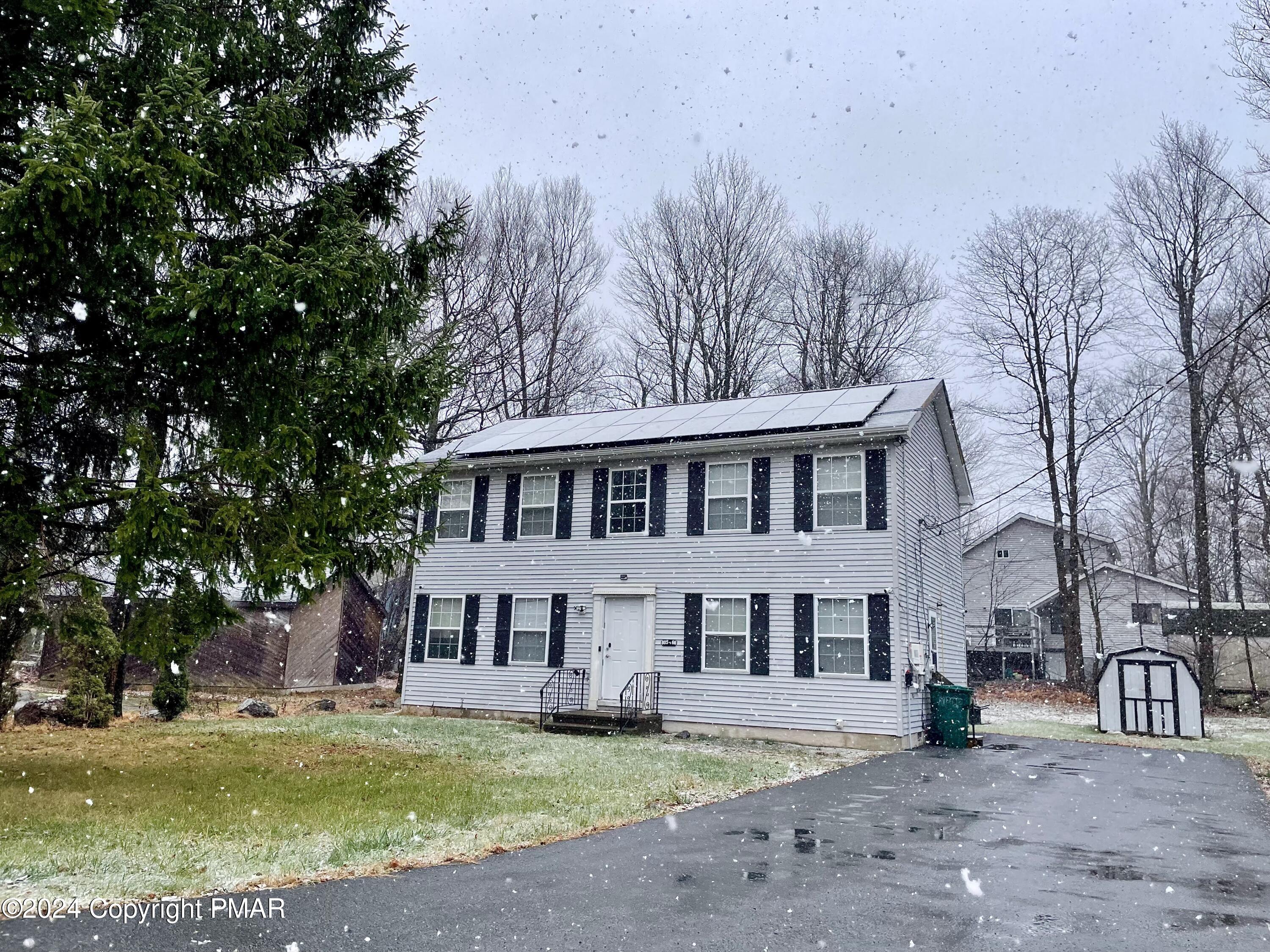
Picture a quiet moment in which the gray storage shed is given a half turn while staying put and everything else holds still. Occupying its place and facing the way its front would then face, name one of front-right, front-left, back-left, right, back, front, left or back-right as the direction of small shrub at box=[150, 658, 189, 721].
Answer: back-left

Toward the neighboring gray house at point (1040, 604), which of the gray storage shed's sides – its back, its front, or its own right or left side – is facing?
back

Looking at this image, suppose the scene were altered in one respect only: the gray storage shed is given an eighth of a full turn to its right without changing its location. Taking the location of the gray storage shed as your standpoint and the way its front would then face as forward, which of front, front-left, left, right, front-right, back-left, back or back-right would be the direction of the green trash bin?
front

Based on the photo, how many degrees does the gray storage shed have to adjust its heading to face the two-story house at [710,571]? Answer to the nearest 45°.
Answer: approximately 45° to its right

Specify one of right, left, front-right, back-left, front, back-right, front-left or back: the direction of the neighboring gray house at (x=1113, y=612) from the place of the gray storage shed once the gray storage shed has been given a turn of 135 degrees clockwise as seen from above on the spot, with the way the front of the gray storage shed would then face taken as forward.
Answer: front-right

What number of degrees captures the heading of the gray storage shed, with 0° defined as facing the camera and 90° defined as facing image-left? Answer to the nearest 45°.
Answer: approximately 0°

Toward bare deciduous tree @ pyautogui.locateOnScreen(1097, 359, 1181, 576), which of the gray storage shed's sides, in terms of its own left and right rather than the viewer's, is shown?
back

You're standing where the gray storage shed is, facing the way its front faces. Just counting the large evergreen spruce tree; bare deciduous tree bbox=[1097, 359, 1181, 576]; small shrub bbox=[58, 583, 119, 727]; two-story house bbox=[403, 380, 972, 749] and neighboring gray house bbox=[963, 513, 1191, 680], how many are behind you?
2

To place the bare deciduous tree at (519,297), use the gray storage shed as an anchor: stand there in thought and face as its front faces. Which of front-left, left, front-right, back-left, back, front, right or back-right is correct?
right
